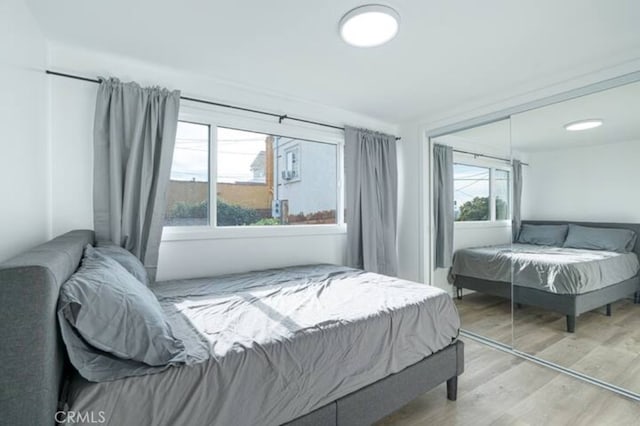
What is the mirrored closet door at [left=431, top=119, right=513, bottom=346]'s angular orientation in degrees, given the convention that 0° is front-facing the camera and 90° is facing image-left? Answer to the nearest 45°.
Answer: approximately 45°

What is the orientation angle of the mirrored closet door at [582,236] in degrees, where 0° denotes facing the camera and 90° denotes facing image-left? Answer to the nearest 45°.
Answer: approximately 45°

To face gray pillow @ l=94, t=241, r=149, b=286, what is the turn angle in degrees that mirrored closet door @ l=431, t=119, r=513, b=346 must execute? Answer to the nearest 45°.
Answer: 0° — it already faces it

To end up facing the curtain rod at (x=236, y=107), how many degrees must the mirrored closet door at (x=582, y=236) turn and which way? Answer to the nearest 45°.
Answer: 0° — it already faces it

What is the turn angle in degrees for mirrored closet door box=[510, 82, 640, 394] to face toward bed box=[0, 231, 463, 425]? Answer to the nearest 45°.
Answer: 0° — it already faces it
